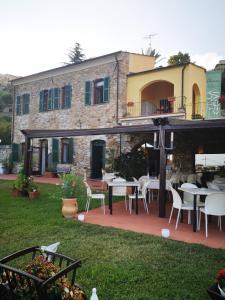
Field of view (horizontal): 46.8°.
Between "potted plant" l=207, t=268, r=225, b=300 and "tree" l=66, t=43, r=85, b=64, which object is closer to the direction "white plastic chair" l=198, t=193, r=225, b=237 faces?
the tree

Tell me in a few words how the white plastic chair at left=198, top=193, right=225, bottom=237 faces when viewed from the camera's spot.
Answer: facing away from the viewer and to the left of the viewer

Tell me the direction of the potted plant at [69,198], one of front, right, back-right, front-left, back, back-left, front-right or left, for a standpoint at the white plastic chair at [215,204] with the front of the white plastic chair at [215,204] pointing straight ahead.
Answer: front-left

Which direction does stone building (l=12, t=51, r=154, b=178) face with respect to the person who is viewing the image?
facing the viewer and to the left of the viewer

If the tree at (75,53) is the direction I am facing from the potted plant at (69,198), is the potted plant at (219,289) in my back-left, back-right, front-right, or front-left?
back-right

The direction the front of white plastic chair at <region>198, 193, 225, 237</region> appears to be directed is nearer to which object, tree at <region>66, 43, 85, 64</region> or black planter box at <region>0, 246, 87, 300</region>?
the tree

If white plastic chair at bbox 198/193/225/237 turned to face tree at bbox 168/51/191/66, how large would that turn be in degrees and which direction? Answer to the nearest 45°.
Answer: approximately 45° to its right

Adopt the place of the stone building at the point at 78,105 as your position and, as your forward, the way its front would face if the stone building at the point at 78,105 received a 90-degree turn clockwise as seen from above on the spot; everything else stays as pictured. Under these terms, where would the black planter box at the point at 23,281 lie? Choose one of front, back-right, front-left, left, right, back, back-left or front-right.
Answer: back-left

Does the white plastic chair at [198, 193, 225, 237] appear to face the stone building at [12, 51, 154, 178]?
yes

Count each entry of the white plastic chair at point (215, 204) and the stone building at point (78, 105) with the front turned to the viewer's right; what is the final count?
0

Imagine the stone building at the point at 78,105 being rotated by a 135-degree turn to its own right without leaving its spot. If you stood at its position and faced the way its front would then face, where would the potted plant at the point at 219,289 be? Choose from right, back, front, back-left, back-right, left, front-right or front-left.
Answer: back
